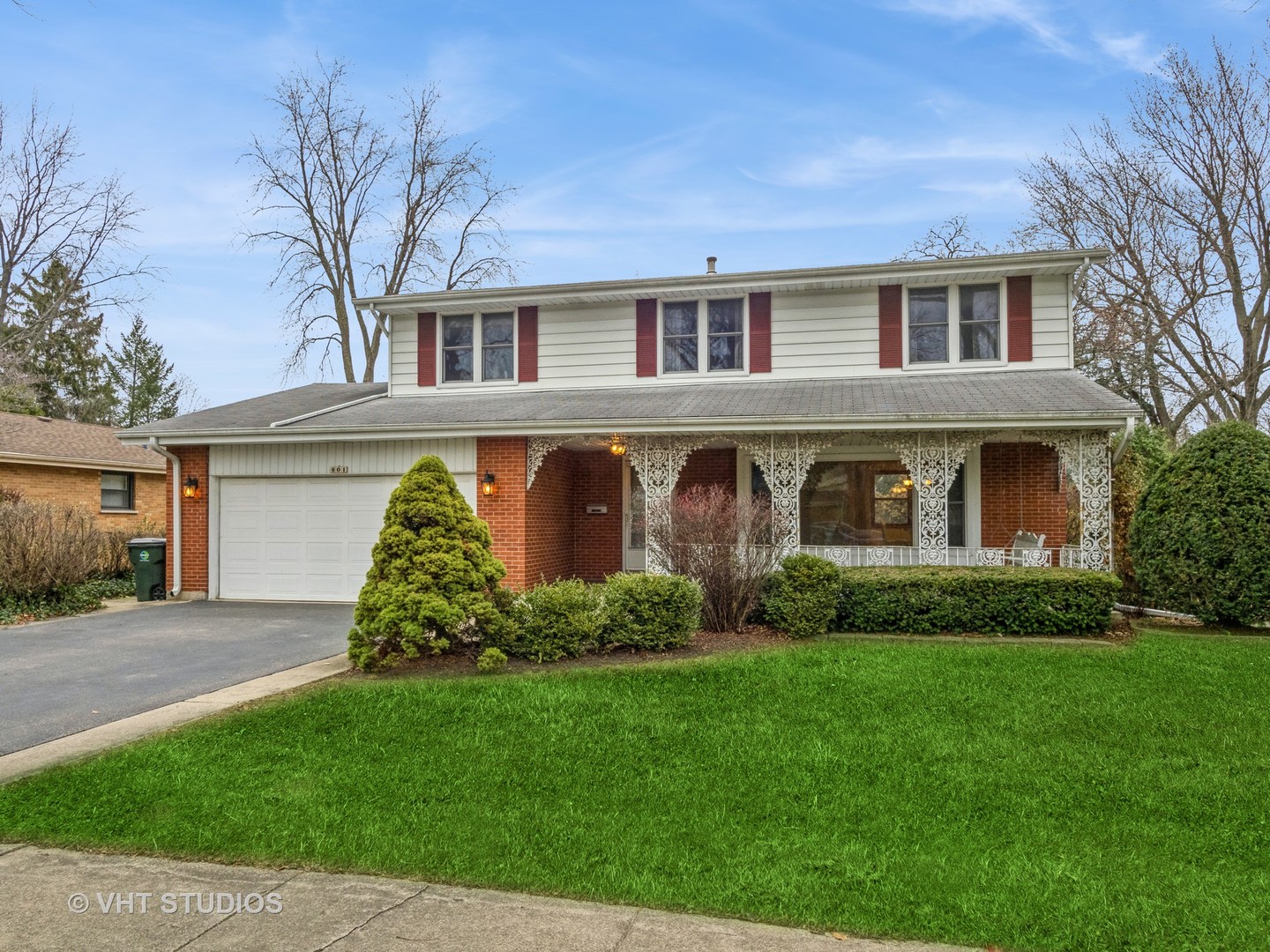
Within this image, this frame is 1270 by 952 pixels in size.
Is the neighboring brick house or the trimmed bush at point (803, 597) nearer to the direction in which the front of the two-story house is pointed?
the trimmed bush

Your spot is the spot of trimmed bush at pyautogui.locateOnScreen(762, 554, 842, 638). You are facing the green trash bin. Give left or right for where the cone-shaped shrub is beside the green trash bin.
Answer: left

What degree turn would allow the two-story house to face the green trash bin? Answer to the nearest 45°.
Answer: approximately 90° to its right

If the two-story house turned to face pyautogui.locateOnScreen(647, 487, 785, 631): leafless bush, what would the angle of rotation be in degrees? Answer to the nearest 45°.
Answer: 0° — it already faces it

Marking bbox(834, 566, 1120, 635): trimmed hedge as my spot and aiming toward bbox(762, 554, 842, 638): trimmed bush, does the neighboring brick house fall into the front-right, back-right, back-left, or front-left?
front-right

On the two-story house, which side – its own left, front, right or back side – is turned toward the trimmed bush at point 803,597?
front

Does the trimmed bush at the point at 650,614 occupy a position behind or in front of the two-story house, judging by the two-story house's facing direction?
in front

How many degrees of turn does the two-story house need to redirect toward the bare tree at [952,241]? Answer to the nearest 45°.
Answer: approximately 135° to its left

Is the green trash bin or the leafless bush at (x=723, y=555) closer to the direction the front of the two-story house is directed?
the leafless bush

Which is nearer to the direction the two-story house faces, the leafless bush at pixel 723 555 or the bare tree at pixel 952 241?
the leafless bush

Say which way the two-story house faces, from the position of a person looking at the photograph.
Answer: facing the viewer

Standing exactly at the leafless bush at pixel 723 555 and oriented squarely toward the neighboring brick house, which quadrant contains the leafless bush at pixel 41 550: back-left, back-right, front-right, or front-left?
front-left

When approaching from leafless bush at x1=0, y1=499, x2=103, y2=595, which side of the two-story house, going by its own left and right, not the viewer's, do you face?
right
